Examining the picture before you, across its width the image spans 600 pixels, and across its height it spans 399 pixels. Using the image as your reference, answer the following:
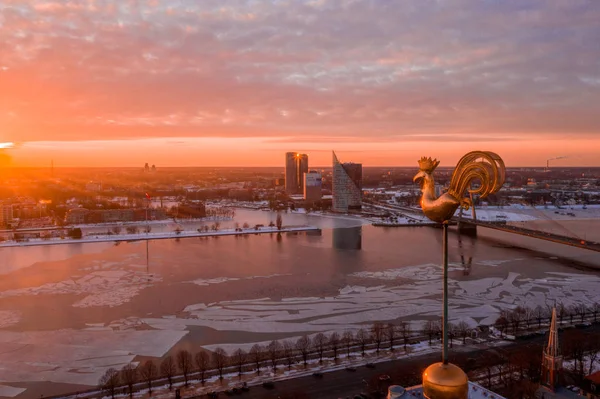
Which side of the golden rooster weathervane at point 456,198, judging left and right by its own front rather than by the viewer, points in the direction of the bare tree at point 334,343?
right

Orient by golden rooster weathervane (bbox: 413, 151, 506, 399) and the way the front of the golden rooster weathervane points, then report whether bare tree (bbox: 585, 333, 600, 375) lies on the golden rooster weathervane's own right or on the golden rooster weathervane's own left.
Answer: on the golden rooster weathervane's own right

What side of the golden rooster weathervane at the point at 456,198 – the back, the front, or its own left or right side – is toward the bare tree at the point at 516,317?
right

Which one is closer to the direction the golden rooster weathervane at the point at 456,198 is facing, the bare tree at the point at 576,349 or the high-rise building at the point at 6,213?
the high-rise building

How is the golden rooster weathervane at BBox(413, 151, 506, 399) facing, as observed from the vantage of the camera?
facing to the left of the viewer

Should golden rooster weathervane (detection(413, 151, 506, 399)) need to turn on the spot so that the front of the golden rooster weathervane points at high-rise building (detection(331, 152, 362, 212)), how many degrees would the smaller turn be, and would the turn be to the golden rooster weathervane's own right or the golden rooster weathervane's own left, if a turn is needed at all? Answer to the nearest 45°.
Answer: approximately 90° to the golden rooster weathervane's own right

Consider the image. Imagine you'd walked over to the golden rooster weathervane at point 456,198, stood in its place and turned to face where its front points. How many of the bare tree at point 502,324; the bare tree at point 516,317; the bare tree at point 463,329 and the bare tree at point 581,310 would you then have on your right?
4

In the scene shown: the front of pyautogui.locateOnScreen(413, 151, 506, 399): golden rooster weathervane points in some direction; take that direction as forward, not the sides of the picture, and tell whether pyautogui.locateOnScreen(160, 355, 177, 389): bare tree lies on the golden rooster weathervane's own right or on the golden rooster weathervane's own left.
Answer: on the golden rooster weathervane's own right

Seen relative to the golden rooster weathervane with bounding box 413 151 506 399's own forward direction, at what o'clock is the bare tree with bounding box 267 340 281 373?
The bare tree is roughly at 2 o'clock from the golden rooster weathervane.

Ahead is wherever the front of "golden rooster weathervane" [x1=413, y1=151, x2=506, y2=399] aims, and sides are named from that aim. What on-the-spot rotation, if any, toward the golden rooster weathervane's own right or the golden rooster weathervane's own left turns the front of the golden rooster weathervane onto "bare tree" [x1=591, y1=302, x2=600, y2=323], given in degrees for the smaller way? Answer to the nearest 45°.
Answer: approximately 90° to the golden rooster weathervane's own right

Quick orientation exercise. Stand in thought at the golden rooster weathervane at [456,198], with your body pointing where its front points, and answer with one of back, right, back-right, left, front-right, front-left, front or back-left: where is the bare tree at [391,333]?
right

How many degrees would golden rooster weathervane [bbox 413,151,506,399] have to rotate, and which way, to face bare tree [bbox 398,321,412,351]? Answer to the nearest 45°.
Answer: approximately 90° to its right

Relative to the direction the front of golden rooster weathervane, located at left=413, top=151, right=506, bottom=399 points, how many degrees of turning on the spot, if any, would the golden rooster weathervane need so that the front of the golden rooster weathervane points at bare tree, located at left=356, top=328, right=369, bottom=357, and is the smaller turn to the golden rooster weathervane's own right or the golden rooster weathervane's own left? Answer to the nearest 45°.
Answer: approximately 90° to the golden rooster weathervane's own right
